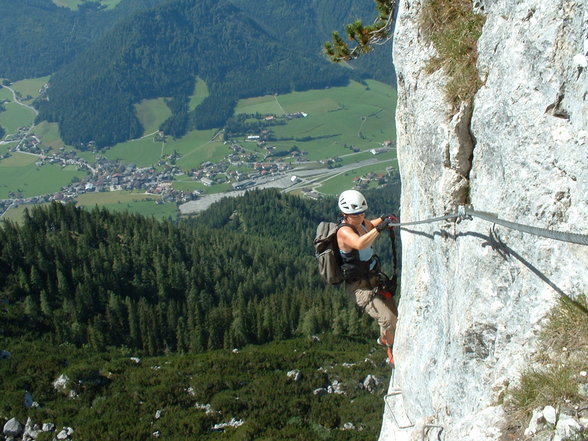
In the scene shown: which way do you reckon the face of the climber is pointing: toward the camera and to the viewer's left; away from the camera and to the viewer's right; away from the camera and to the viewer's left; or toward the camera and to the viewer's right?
toward the camera and to the viewer's right

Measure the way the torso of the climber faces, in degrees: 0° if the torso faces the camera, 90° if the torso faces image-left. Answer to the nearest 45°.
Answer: approximately 315°

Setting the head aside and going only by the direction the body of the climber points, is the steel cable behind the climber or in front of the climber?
in front
